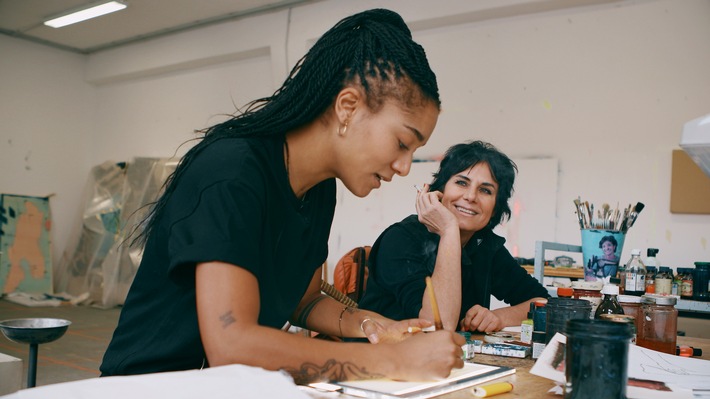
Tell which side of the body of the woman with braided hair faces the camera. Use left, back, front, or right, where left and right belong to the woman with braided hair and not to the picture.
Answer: right

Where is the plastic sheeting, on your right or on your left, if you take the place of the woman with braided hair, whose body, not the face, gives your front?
on your left

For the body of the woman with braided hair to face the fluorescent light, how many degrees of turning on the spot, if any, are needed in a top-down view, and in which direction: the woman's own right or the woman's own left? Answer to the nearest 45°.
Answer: approximately 90° to the woman's own left

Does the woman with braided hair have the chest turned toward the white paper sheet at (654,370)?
yes

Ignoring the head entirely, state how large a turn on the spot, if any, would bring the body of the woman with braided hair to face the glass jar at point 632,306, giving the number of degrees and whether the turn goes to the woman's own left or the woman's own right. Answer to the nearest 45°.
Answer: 0° — they already face it

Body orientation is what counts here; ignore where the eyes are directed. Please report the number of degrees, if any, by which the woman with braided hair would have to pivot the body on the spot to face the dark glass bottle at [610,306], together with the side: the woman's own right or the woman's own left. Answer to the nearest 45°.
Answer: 0° — they already face it
